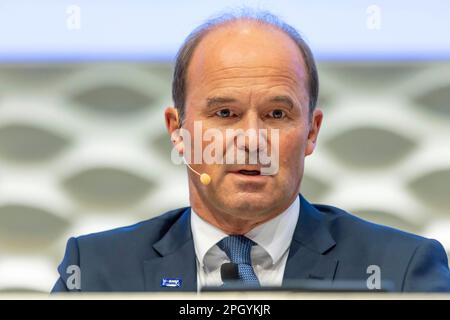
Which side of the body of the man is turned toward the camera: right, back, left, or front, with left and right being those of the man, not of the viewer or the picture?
front

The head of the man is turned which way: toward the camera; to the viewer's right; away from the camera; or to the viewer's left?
toward the camera
